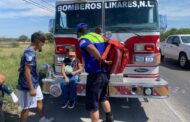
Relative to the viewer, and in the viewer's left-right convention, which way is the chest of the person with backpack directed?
facing away from the viewer and to the left of the viewer

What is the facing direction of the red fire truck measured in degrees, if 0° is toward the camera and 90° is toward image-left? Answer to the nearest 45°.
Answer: approximately 0°

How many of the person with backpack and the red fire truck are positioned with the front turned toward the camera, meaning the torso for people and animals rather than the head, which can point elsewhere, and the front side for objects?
1
